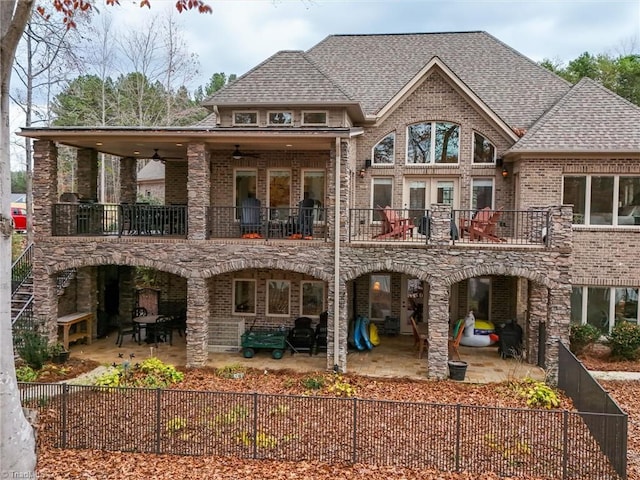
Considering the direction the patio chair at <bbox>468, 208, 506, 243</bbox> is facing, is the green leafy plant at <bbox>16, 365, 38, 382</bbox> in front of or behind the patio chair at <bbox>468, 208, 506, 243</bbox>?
in front

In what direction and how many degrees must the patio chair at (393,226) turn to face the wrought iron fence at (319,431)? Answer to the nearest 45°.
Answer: approximately 45° to its right

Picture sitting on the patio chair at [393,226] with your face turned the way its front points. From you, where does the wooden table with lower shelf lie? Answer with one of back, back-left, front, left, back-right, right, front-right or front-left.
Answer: back-right

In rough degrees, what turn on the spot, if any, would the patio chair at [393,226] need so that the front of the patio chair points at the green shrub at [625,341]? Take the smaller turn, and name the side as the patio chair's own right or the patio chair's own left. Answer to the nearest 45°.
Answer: approximately 45° to the patio chair's own left

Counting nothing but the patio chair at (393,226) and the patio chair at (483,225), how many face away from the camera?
0

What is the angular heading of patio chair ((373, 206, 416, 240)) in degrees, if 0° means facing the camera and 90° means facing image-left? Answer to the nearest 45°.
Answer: approximately 315°
